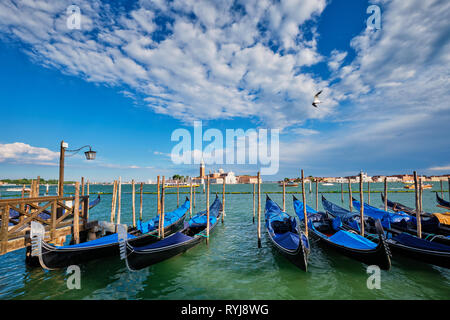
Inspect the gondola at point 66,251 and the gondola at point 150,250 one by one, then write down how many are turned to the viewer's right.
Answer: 0

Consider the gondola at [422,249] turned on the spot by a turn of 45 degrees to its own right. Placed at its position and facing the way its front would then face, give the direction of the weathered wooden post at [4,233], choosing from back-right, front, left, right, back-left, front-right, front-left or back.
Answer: front-right

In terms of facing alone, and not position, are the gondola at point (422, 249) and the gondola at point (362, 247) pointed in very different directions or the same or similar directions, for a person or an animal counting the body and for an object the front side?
same or similar directions

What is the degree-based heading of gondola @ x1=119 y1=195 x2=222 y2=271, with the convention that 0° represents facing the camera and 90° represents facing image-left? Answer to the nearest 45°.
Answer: approximately 45°

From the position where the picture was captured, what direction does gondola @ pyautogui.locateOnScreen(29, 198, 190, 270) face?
facing the viewer and to the left of the viewer

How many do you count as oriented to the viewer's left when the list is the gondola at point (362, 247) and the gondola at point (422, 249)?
0

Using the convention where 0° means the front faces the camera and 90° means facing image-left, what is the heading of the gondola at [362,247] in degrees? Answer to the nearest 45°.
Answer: approximately 315°
